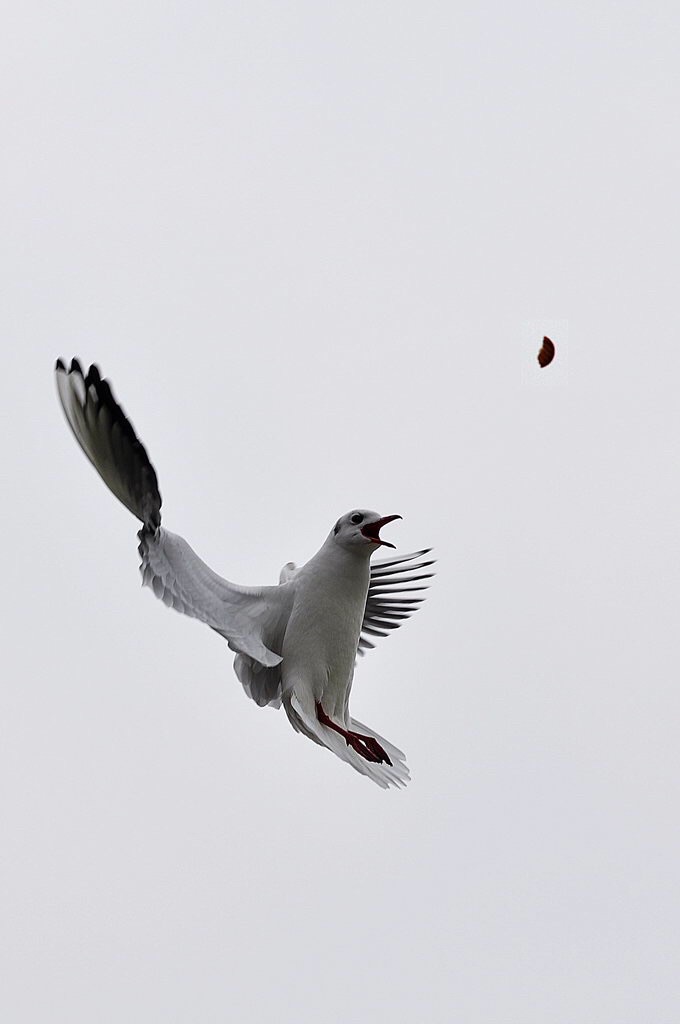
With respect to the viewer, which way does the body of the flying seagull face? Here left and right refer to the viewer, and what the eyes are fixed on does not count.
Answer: facing the viewer and to the right of the viewer
